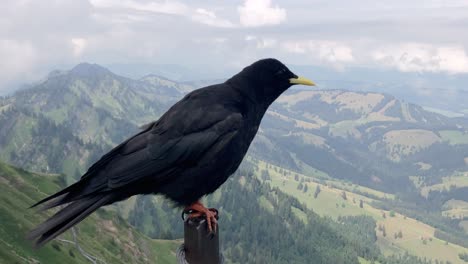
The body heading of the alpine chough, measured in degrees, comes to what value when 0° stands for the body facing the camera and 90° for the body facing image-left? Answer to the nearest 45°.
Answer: approximately 270°
